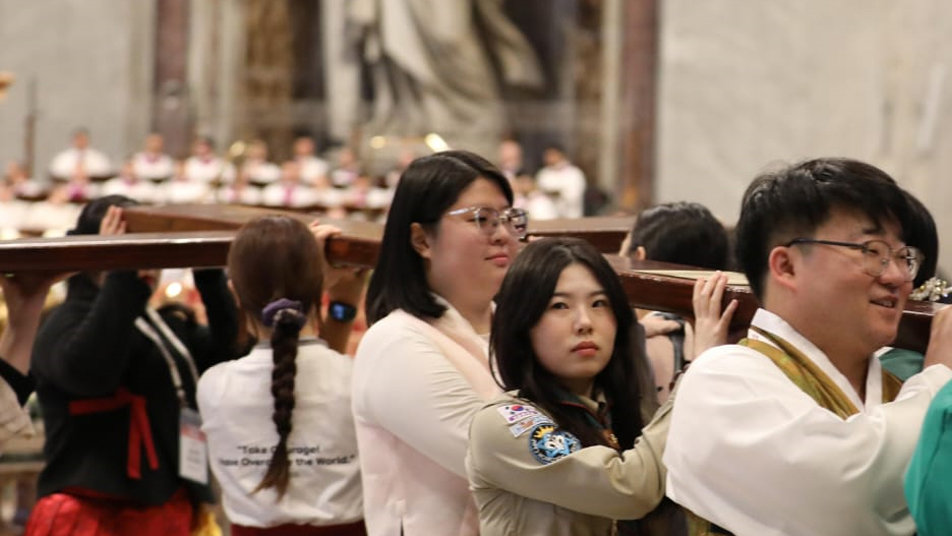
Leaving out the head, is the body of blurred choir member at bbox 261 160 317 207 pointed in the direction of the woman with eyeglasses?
yes

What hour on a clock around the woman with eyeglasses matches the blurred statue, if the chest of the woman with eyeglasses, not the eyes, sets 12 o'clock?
The blurred statue is roughly at 9 o'clock from the woman with eyeglasses.

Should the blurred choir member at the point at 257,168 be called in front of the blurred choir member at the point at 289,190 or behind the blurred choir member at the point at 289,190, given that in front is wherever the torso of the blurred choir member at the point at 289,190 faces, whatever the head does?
behind

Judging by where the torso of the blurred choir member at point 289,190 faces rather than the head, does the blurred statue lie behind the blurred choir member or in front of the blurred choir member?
behind

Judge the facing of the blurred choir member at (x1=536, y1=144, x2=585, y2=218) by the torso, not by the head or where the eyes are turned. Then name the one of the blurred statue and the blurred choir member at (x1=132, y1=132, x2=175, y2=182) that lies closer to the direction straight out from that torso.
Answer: the blurred choir member

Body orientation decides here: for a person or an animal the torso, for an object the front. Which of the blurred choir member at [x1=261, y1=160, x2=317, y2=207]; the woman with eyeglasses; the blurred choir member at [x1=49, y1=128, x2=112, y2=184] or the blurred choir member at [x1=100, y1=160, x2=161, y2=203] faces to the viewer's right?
the woman with eyeglasses

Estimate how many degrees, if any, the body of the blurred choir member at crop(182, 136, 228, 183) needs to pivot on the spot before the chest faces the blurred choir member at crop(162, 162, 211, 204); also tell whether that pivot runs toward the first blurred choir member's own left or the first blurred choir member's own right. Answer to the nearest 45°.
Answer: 0° — they already face them

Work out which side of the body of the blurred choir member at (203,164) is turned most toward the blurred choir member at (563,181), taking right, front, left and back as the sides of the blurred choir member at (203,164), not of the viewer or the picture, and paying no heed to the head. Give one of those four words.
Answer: left

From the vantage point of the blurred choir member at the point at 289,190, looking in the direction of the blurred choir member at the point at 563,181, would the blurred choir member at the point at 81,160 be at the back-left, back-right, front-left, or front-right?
back-left
